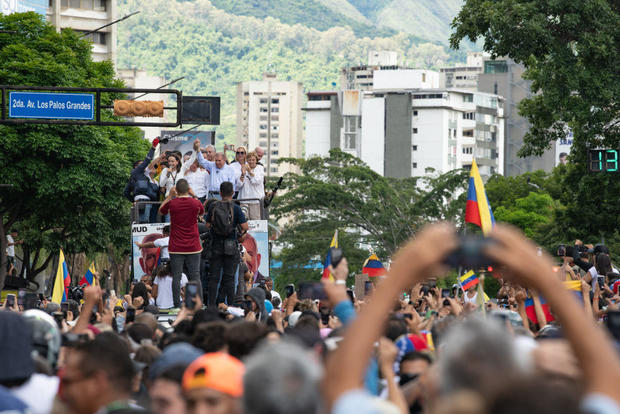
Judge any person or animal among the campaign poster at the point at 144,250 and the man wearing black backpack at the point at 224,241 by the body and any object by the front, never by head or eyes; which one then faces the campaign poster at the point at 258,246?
the man wearing black backpack

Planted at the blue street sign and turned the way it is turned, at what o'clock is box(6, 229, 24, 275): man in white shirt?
The man in white shirt is roughly at 6 o'clock from the blue street sign.

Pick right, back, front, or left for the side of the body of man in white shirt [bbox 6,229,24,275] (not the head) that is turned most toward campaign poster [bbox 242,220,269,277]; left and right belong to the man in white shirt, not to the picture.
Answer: right

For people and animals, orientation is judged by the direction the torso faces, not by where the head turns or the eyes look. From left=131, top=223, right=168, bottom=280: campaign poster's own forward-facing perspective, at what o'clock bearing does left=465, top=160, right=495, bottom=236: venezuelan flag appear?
The venezuelan flag is roughly at 10 o'clock from the campaign poster.

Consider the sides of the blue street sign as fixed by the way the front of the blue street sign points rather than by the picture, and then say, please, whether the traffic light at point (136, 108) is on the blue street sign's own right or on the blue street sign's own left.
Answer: on the blue street sign's own left

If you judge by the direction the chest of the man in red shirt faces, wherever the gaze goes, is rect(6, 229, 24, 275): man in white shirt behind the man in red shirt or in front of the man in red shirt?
in front

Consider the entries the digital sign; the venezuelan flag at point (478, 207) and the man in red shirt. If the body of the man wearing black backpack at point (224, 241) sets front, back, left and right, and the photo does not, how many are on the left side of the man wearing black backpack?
1

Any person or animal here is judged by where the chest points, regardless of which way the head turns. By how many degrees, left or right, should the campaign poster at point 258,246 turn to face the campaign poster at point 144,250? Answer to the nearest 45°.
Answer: approximately 45° to its right

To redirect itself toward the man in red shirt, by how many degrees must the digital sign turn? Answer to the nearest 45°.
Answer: approximately 45° to its right

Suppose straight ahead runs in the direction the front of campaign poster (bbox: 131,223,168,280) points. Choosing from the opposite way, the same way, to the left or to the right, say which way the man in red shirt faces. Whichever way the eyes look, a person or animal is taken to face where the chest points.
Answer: the opposite way

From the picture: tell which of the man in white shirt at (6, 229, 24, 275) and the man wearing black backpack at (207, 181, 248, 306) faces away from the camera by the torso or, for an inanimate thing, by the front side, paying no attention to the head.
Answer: the man wearing black backpack
